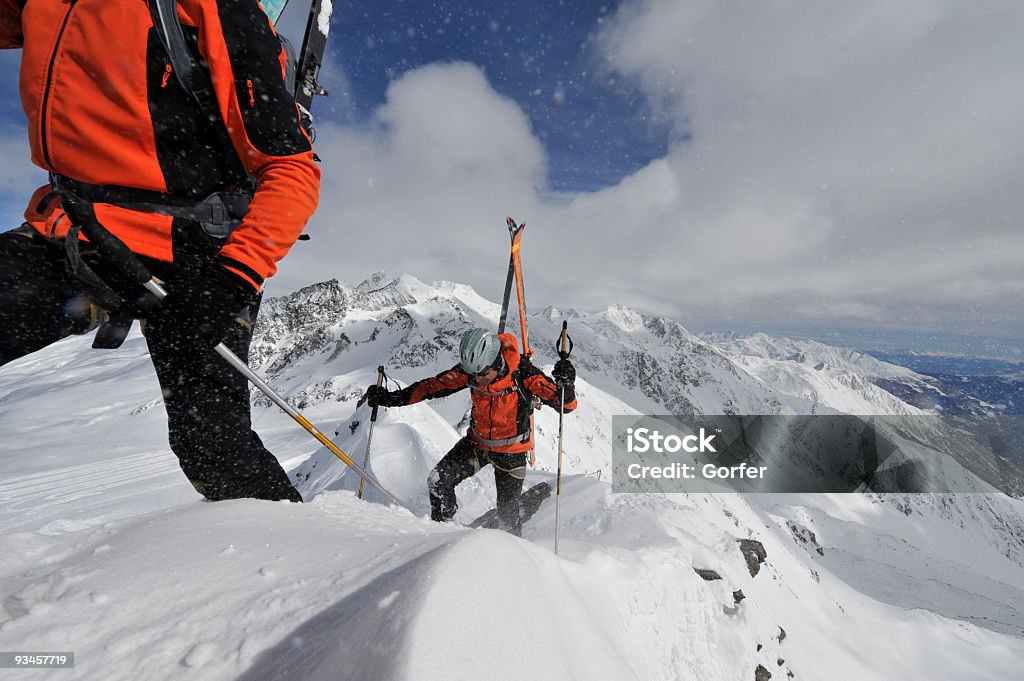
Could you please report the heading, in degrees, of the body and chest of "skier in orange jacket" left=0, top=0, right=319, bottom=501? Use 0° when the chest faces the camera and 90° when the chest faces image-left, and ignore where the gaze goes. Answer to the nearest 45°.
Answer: approximately 45°

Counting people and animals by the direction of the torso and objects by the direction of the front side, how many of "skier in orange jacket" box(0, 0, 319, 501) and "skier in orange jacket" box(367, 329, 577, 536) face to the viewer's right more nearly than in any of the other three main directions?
0

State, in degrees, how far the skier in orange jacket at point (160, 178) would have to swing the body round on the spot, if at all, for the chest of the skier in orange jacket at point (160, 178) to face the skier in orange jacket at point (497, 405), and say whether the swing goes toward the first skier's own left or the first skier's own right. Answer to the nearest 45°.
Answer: approximately 180°

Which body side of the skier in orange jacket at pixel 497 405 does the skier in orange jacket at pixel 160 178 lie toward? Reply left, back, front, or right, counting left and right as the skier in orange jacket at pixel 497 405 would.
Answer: front

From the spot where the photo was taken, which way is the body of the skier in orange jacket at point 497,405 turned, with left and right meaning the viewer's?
facing the viewer and to the left of the viewer
